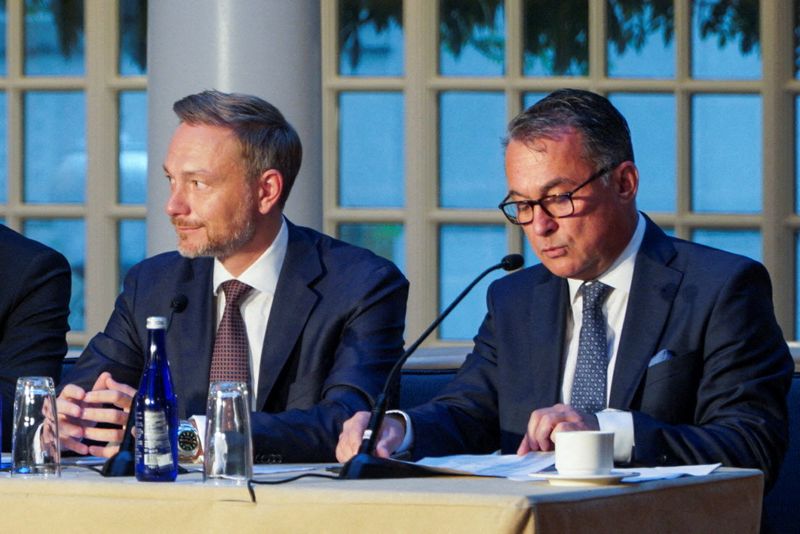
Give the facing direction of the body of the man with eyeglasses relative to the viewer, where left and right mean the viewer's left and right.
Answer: facing the viewer and to the left of the viewer

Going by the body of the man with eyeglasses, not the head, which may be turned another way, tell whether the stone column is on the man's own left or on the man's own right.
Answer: on the man's own right

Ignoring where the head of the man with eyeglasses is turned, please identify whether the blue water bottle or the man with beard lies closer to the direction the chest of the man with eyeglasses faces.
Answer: the blue water bottle

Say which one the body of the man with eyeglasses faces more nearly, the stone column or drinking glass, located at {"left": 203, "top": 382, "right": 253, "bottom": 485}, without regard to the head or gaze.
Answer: the drinking glass

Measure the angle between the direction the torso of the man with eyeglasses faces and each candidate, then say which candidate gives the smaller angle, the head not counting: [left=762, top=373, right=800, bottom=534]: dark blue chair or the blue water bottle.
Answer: the blue water bottle

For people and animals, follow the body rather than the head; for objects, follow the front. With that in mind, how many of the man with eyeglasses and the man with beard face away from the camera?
0

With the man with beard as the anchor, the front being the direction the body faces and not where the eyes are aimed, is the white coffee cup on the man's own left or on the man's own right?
on the man's own left

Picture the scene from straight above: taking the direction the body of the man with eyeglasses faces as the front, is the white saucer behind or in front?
in front

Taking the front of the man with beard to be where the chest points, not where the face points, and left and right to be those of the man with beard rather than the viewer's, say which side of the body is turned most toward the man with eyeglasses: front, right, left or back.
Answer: left

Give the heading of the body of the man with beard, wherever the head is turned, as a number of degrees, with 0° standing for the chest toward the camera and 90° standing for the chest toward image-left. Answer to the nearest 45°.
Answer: approximately 45°
